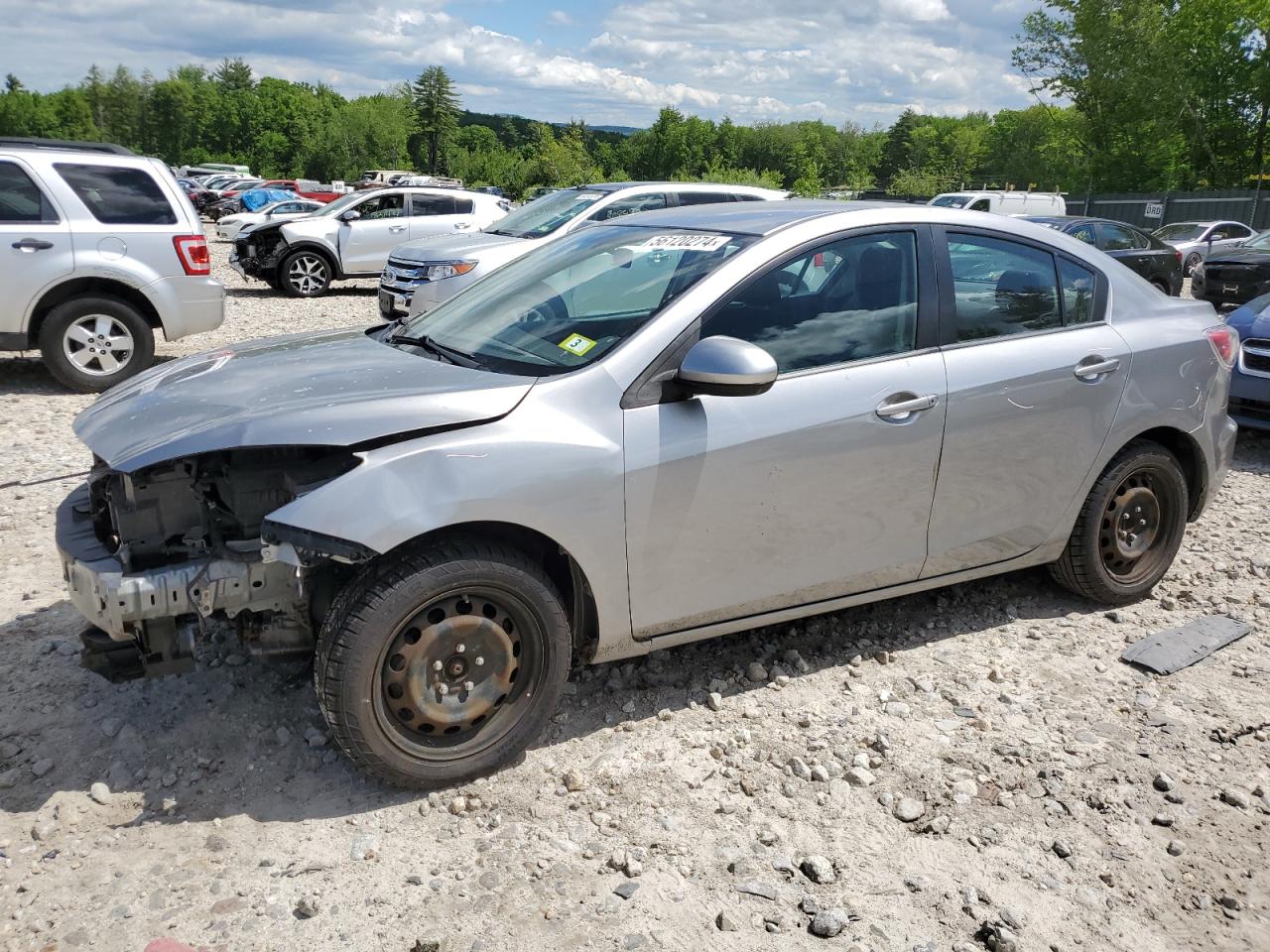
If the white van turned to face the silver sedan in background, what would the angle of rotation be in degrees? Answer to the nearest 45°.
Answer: approximately 90° to its left

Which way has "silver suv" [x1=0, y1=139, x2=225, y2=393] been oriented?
to the viewer's left

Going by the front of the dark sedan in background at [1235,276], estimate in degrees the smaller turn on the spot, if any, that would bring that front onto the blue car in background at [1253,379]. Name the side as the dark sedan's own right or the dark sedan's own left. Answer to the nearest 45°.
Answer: approximately 45° to the dark sedan's own left

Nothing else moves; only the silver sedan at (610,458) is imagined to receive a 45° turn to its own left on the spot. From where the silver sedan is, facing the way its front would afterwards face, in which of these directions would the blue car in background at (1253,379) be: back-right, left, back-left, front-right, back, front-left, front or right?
back-left

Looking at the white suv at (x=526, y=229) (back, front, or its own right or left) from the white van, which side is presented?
back

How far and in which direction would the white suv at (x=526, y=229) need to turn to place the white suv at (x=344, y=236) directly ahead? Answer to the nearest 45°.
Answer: approximately 90° to its right

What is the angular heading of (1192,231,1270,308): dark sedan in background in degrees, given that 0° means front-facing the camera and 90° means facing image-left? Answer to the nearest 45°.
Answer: approximately 45°

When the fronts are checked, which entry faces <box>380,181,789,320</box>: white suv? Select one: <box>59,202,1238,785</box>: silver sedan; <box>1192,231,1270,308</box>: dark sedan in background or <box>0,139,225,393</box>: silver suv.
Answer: the dark sedan in background
